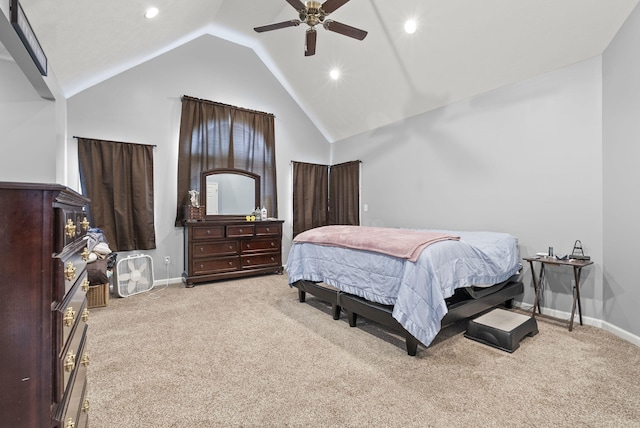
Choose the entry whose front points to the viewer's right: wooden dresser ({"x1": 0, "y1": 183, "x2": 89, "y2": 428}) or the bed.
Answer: the wooden dresser

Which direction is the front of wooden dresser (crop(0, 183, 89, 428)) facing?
to the viewer's right

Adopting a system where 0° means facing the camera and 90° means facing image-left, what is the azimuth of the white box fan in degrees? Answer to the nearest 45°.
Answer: approximately 315°

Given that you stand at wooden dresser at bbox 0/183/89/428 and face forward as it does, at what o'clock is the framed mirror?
The framed mirror is roughly at 10 o'clock from the wooden dresser.

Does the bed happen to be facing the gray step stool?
no

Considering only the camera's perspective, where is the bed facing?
facing the viewer and to the left of the viewer

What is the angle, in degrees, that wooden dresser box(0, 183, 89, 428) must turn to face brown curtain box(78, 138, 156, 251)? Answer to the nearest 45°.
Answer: approximately 90° to its left

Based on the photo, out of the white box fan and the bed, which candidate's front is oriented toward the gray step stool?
the white box fan

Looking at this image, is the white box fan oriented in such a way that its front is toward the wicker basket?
no
